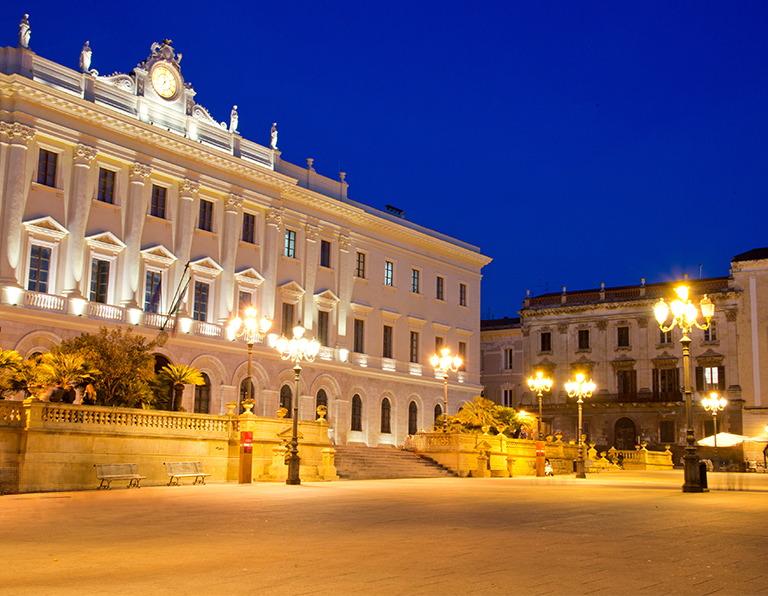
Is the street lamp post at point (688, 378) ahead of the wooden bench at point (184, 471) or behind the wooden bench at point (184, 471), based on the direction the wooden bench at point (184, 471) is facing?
ahead

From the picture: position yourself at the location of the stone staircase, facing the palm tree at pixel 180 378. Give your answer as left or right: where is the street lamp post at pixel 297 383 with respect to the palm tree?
left

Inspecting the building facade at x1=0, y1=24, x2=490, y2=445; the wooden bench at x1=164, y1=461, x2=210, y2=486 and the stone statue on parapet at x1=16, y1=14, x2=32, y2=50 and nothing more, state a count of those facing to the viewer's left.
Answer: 0

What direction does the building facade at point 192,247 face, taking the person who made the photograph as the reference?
facing the viewer and to the right of the viewer

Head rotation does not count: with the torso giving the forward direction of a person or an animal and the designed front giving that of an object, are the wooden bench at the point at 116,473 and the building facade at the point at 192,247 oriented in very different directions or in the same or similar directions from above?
same or similar directions

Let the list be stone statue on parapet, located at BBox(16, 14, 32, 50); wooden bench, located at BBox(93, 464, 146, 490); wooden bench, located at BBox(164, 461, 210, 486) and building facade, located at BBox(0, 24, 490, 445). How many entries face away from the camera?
0

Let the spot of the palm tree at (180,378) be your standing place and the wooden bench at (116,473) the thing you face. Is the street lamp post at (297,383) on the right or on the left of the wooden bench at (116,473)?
left

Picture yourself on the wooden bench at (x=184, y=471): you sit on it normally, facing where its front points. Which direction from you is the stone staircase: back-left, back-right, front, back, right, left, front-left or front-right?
left

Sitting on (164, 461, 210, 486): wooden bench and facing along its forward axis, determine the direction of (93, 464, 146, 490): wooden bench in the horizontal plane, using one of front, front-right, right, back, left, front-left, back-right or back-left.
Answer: right
